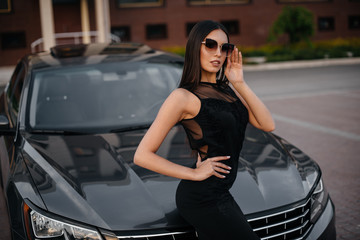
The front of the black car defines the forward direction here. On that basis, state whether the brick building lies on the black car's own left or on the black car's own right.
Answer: on the black car's own left

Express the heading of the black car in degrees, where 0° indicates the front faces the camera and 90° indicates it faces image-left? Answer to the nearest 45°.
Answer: approximately 315°

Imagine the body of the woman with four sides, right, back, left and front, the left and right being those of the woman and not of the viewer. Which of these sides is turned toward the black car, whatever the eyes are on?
back

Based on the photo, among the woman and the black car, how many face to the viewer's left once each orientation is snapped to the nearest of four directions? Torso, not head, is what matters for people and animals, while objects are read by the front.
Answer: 0

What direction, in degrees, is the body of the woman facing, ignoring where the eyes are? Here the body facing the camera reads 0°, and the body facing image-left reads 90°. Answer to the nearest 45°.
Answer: approximately 315°

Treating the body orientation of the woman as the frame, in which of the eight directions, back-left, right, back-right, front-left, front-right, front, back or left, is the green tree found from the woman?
back-left

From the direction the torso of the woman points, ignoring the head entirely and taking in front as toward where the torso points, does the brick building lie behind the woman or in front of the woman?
behind

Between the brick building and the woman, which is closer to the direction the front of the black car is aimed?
the woman
